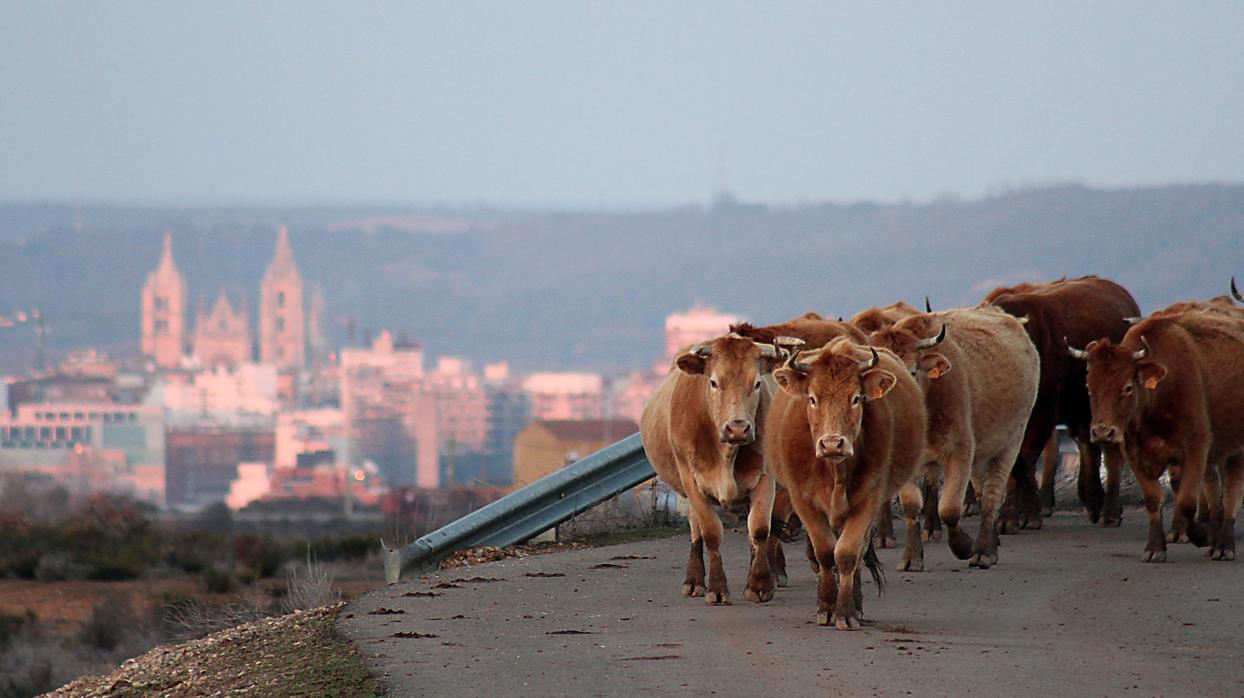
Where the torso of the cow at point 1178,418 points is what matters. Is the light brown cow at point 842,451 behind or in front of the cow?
in front

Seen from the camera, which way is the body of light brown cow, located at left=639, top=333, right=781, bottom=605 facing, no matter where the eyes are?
toward the camera

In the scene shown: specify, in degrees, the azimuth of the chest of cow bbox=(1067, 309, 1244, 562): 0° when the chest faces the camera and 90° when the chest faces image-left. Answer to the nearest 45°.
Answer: approximately 45°

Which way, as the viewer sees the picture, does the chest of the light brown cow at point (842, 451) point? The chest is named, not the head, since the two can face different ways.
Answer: toward the camera

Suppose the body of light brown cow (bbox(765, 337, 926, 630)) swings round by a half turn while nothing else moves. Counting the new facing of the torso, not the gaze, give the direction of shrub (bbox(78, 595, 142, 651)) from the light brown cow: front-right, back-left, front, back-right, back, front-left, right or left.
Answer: front-left

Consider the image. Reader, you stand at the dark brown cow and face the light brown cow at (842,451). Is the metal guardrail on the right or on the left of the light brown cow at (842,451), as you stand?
right

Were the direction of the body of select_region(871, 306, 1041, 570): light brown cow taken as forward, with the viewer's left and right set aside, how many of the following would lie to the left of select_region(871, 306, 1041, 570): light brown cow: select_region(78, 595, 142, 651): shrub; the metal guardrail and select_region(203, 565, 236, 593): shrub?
0

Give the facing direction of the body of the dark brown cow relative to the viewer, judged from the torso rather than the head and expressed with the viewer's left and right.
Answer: facing the viewer and to the left of the viewer

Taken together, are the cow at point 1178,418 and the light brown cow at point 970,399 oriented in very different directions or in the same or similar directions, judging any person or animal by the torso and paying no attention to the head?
same or similar directions

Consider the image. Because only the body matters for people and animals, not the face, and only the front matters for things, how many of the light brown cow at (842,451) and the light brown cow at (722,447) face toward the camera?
2

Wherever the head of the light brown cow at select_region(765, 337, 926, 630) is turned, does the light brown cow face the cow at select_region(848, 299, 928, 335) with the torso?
no

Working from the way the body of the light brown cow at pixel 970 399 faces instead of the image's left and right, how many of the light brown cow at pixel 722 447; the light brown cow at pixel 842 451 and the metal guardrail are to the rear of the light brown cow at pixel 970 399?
0

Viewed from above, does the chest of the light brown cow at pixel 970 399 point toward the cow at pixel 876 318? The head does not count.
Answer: no

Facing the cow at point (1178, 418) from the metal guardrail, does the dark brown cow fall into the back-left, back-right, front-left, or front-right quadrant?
front-left

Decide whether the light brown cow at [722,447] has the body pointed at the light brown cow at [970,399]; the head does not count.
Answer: no
